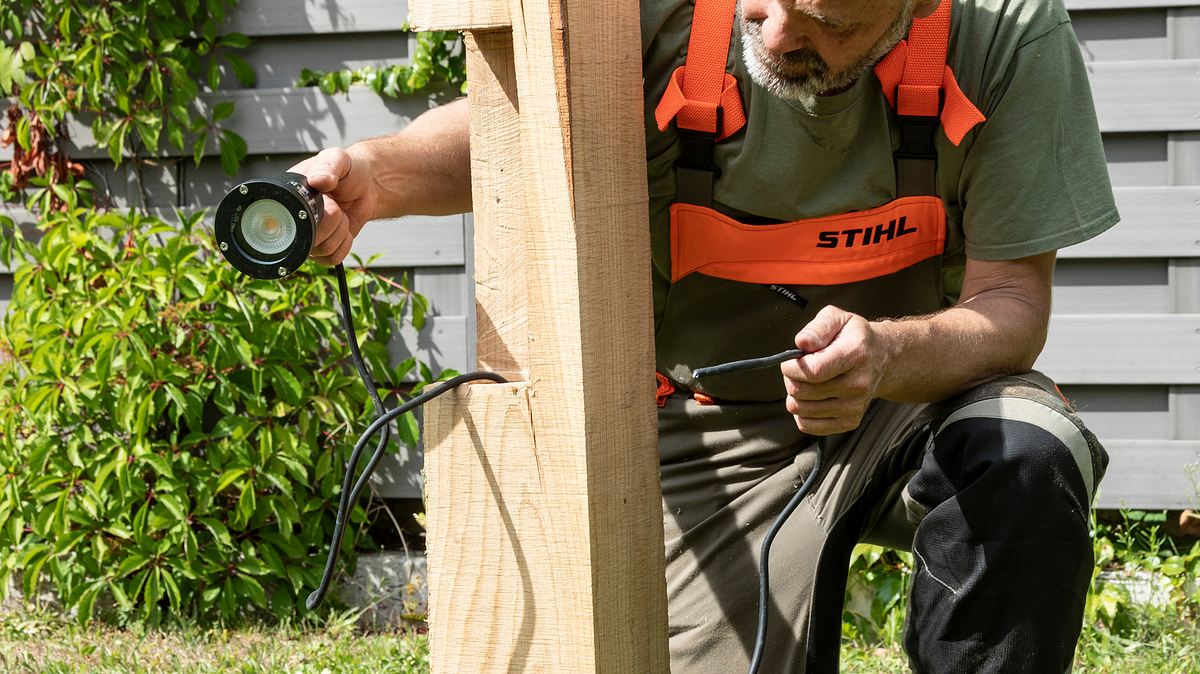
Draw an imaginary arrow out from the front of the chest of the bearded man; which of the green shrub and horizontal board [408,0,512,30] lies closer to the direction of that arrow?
the horizontal board

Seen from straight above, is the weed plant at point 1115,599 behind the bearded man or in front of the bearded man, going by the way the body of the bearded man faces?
behind

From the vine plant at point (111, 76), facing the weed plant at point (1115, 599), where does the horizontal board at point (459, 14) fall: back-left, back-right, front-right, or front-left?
front-right

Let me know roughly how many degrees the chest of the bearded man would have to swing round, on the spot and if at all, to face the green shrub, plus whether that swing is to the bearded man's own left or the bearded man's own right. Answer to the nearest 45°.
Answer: approximately 135° to the bearded man's own right

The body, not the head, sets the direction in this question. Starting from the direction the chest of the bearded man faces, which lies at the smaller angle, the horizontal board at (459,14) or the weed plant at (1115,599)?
the horizontal board

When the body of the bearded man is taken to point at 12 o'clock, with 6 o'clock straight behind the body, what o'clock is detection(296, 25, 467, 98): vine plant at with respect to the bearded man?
The vine plant is roughly at 5 o'clock from the bearded man.

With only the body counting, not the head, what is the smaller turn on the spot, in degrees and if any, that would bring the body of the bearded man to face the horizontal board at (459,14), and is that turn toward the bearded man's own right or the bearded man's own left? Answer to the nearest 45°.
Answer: approximately 45° to the bearded man's own right

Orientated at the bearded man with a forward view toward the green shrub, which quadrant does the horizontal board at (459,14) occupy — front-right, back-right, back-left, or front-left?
front-left

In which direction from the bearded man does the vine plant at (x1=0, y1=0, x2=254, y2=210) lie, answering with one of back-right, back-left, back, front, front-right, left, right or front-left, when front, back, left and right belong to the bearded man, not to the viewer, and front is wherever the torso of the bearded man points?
back-right

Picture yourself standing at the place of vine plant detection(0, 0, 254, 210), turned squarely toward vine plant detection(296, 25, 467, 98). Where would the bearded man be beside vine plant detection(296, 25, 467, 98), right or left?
right

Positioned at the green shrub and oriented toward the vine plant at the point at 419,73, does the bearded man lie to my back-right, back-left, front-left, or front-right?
front-right

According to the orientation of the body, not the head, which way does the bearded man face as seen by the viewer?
toward the camera
